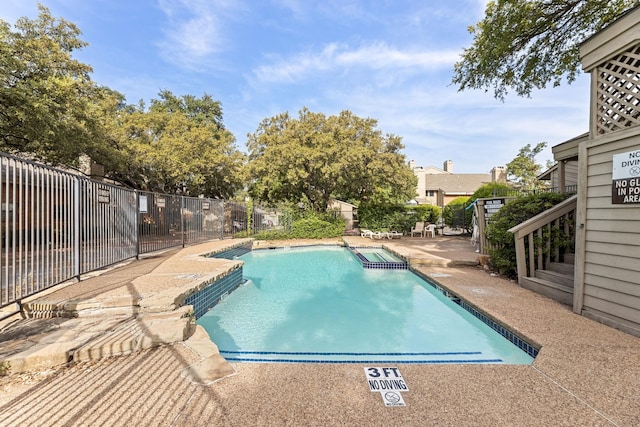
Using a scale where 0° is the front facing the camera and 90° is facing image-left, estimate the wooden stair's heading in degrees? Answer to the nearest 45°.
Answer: approximately 45°

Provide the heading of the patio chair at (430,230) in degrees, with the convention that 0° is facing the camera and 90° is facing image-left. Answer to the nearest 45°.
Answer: approximately 45°

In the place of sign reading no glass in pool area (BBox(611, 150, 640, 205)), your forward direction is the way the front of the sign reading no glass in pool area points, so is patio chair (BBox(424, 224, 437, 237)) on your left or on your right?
on your right

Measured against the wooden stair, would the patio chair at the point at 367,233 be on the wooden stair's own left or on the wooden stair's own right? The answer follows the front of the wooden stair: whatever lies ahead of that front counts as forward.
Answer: on the wooden stair's own right

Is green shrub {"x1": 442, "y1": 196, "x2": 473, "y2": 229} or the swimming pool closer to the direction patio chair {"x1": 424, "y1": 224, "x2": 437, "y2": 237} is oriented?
the swimming pool

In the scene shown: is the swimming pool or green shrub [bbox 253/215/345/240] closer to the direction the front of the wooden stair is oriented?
the swimming pool

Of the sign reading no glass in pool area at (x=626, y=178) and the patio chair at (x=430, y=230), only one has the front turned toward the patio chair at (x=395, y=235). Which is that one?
the patio chair at (x=430, y=230)

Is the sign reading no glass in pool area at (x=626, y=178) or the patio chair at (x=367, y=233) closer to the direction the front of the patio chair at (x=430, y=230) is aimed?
the patio chair

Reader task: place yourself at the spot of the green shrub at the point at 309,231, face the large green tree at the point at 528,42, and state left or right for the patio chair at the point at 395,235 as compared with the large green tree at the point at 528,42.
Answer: left

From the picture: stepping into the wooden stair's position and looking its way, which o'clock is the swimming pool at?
The swimming pool is roughly at 12 o'clock from the wooden stair.

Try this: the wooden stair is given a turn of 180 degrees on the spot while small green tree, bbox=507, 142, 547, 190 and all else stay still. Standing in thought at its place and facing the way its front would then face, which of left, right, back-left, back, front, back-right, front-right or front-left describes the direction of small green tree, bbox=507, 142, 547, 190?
front-left

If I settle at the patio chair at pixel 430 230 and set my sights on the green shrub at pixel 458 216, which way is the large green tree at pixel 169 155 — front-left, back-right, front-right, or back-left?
back-left
